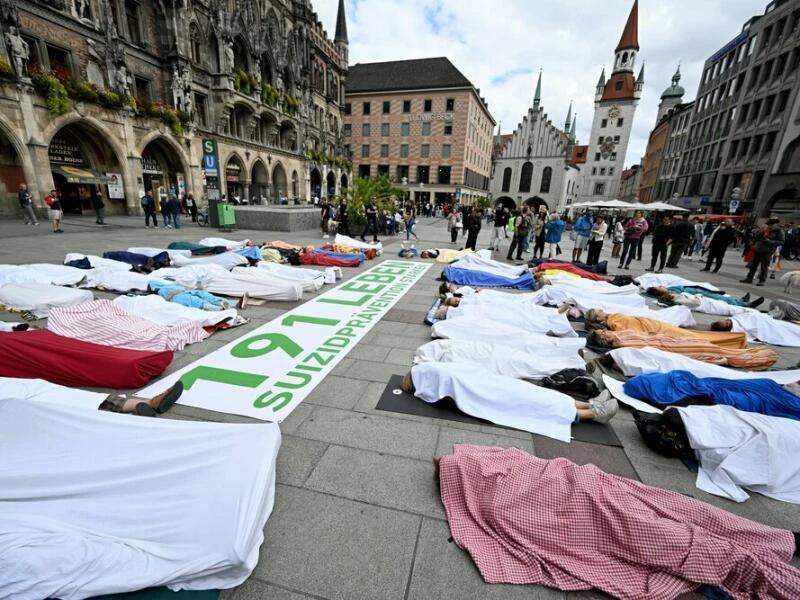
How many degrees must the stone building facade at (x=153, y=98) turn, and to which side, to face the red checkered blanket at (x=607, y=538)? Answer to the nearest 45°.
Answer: approximately 45° to its right

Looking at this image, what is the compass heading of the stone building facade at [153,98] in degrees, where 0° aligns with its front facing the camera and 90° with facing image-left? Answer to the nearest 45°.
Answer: approximately 315°

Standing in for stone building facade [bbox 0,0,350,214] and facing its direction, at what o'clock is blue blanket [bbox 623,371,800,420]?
The blue blanket is roughly at 1 o'clock from the stone building facade.

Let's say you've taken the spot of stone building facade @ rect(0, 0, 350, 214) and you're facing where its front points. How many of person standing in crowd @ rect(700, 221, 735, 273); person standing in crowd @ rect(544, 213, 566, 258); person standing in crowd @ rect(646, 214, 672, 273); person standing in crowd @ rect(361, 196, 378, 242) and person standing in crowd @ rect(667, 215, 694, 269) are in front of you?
5

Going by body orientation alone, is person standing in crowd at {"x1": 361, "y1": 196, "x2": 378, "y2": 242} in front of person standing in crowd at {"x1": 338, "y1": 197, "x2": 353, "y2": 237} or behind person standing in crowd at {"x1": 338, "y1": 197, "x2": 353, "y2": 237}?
in front

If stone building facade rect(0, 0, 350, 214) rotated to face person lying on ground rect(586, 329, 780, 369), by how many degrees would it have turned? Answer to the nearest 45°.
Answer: approximately 45° to its right

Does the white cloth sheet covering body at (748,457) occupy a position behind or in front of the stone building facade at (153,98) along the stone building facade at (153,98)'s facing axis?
in front

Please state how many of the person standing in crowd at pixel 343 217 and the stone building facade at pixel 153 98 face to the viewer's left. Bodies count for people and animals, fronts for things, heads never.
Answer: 0

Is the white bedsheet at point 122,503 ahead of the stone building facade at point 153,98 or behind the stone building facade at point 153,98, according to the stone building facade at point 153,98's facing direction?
ahead

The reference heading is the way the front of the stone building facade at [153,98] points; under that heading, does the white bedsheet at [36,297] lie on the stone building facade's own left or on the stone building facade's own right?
on the stone building facade's own right
